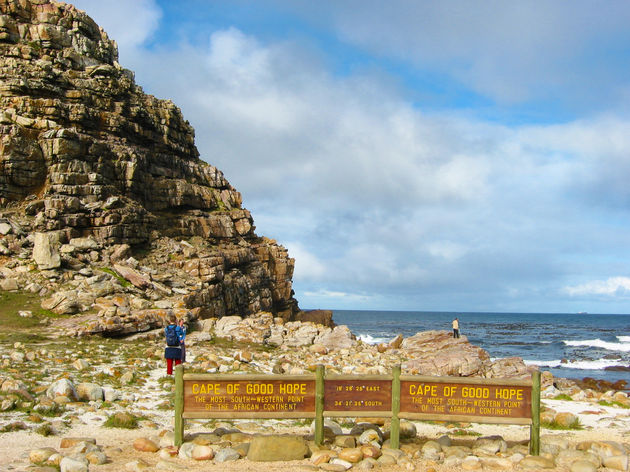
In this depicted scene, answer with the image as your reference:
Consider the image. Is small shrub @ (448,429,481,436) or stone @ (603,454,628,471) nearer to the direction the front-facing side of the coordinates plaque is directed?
the stone

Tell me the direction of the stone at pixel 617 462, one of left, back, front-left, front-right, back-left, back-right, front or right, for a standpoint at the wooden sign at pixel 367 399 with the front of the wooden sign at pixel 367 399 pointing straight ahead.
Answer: left

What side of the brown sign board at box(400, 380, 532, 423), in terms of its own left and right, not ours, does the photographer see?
front

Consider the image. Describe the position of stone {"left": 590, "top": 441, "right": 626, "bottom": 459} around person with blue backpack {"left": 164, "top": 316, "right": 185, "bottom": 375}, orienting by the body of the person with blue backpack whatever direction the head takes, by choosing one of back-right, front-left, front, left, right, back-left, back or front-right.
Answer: back-right

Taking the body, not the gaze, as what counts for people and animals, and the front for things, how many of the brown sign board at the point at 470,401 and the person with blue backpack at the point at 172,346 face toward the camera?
1

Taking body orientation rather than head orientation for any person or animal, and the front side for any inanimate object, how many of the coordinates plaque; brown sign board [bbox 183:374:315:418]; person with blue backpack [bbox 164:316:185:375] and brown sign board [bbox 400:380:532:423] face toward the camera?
3

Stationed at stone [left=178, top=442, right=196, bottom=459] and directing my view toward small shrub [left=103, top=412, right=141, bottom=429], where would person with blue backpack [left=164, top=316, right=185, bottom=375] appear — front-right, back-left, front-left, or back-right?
front-right

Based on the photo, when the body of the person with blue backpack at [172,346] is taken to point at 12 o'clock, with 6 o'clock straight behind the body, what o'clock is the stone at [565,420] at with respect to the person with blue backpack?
The stone is roughly at 4 o'clock from the person with blue backpack.

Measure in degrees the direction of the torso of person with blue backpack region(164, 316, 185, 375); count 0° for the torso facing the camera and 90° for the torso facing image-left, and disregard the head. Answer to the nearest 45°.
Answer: approximately 180°

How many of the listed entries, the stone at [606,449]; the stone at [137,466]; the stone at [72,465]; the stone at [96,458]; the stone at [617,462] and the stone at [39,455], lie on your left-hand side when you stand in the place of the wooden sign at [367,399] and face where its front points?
2

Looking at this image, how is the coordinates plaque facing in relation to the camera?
toward the camera

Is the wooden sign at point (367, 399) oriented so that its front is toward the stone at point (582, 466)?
no

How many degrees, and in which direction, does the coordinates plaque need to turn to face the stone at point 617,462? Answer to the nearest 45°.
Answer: approximately 90° to its left

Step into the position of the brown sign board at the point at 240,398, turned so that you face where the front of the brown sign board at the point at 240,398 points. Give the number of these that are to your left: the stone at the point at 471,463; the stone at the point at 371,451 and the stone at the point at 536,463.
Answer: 3

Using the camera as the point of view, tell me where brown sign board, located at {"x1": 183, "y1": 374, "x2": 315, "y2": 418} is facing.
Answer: facing the viewer

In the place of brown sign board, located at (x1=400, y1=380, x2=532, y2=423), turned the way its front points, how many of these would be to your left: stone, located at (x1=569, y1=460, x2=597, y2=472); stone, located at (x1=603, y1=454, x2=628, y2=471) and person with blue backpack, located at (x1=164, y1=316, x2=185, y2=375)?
2
